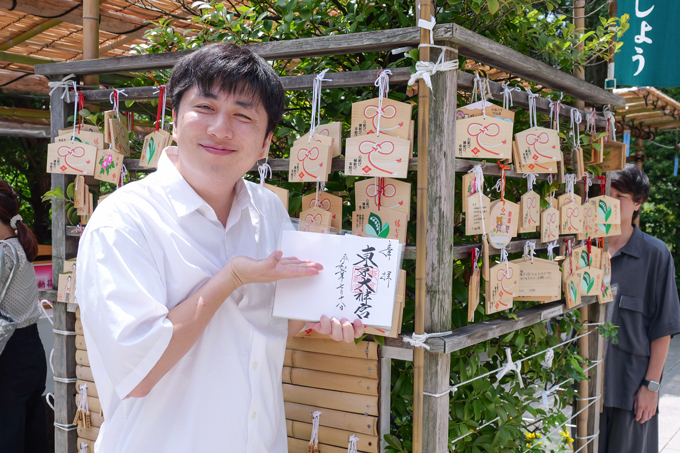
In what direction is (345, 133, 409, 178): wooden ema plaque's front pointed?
toward the camera

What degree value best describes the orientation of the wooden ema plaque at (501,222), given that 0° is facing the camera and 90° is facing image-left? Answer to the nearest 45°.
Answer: approximately 0°

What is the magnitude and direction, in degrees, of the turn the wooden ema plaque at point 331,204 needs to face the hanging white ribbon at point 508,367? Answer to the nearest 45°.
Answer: approximately 90° to its left

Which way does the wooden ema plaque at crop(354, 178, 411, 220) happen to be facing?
toward the camera

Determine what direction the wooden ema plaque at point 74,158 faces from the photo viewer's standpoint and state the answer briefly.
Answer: facing the viewer

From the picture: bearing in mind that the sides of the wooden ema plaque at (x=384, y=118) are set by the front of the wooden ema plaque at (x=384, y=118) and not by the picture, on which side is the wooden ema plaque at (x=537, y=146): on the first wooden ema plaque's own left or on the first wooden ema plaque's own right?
on the first wooden ema plaque's own left

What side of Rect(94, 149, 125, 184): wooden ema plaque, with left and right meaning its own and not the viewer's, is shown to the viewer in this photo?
front

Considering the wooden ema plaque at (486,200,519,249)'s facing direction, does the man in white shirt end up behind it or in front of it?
in front
